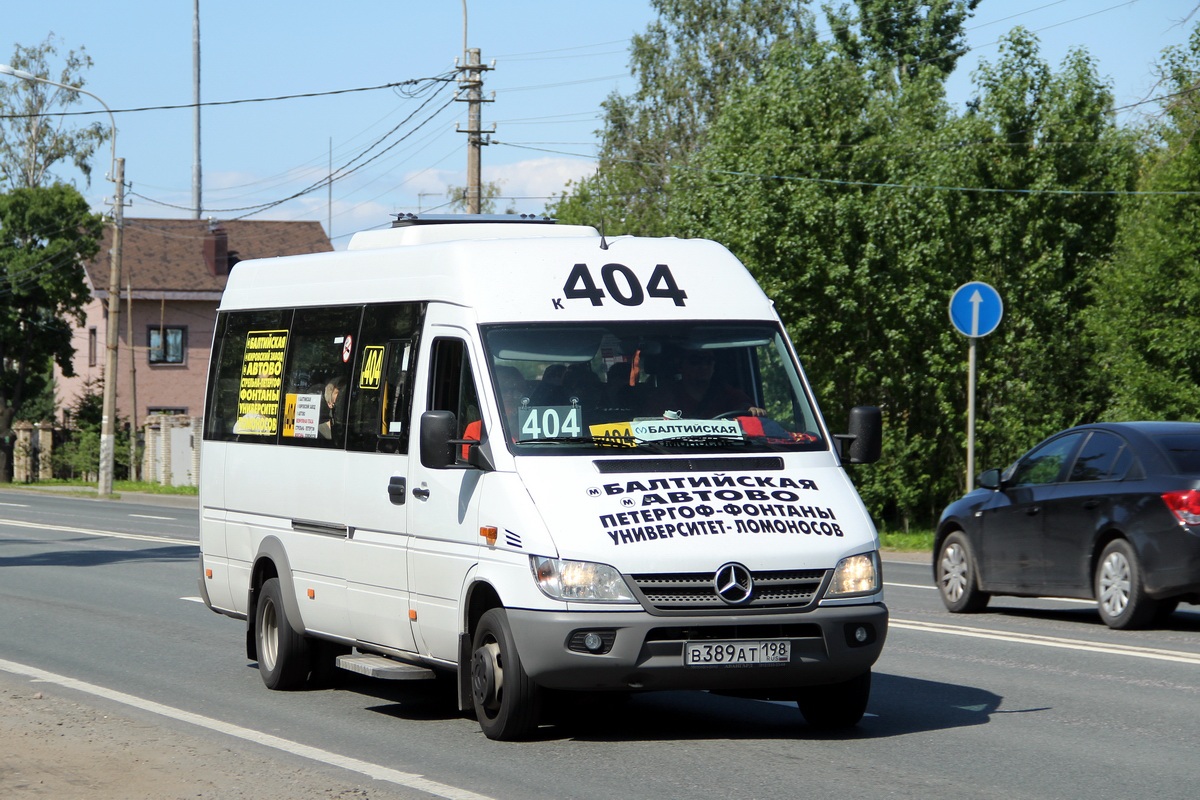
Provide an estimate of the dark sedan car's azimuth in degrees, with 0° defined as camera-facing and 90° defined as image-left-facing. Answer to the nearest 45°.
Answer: approximately 135°

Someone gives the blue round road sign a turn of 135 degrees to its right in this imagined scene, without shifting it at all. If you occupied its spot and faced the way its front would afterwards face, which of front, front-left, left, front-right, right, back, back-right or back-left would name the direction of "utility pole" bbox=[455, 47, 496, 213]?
front

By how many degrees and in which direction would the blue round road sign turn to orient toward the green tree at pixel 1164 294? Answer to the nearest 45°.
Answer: approximately 135° to its left

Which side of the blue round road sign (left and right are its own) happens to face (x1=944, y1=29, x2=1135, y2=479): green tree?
back

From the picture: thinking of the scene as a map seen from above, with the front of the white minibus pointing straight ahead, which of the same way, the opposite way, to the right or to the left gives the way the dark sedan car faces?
the opposite way

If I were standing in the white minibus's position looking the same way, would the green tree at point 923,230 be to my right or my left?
on my left

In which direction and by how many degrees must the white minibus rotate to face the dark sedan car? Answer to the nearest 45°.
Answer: approximately 90° to its left

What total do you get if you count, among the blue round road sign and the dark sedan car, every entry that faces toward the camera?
1

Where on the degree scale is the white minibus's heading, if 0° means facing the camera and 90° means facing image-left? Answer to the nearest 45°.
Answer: approximately 315°
